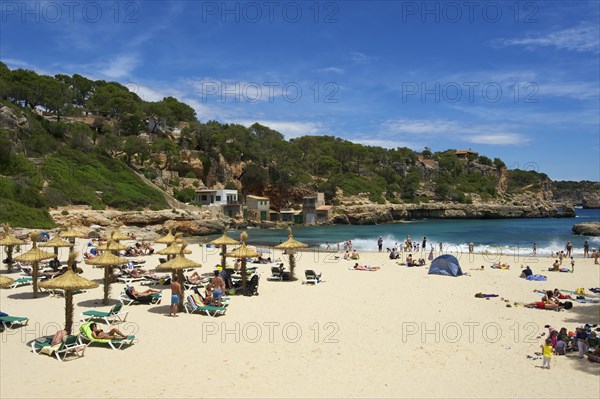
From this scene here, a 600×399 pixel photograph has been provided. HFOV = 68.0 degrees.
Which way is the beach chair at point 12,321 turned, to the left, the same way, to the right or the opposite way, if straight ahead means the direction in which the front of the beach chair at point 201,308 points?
the same way

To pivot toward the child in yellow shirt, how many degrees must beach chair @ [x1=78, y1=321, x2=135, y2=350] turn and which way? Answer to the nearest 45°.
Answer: approximately 45° to its right

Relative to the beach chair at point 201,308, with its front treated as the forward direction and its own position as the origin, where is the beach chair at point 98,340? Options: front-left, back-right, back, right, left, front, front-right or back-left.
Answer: back-right

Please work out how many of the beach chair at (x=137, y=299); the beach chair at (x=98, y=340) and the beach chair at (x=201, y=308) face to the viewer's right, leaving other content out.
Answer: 3

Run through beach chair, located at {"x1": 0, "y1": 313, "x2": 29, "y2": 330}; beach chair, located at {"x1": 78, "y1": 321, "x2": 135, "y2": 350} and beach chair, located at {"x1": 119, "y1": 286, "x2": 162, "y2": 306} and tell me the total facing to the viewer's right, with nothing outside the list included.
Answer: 3

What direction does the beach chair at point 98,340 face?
to the viewer's right

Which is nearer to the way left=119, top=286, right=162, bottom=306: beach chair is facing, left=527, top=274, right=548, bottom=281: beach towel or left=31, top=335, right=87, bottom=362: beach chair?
the beach towel

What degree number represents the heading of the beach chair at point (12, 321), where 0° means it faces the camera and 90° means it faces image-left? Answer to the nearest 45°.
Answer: approximately 270°

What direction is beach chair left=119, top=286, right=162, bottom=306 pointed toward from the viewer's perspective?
to the viewer's right

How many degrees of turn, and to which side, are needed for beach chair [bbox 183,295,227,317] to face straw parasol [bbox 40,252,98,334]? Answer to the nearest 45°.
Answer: approximately 135° to its right

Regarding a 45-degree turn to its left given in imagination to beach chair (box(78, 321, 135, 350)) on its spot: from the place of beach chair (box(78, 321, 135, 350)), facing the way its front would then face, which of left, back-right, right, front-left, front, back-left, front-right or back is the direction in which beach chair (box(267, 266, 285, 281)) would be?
front

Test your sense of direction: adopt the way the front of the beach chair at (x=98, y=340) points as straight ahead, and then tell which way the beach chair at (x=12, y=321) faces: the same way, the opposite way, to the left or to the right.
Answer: the same way

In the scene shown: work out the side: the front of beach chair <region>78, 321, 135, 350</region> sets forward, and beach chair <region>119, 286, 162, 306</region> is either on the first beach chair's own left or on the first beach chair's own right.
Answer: on the first beach chair's own left

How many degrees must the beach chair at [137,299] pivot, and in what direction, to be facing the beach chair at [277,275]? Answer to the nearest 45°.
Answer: approximately 45° to its left

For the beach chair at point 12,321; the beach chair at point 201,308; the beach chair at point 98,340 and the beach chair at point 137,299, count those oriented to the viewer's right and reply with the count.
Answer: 4

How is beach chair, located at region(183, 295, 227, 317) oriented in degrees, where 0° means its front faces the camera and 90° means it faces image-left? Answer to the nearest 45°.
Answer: approximately 270°

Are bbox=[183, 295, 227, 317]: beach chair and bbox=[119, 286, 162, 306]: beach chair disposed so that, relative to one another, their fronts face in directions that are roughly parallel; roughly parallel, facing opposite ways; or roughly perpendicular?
roughly parallel
